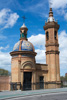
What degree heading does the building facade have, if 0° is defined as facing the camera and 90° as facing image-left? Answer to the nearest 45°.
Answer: approximately 0°
